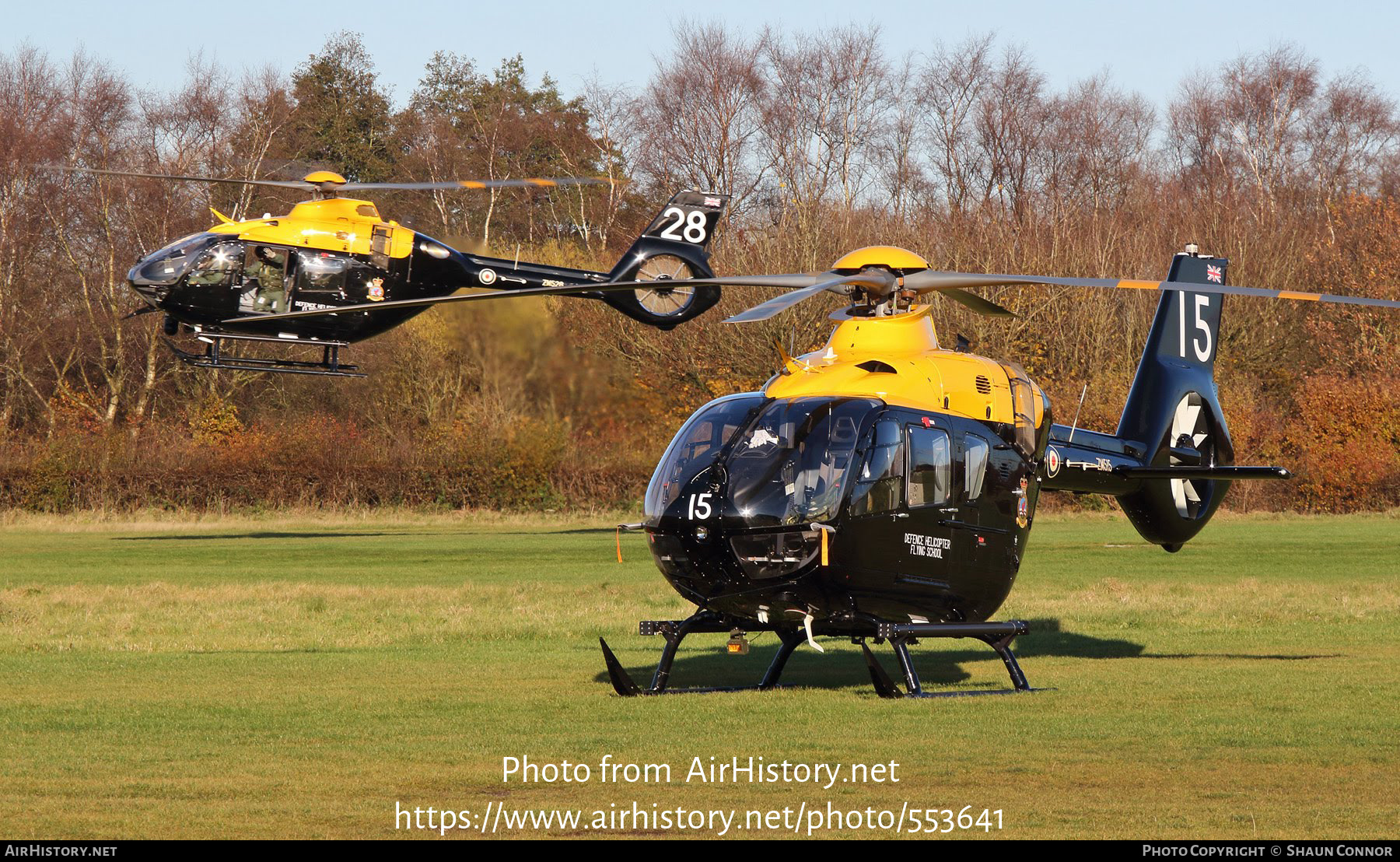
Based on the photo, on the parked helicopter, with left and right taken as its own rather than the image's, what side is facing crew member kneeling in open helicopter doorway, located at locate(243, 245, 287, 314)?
right

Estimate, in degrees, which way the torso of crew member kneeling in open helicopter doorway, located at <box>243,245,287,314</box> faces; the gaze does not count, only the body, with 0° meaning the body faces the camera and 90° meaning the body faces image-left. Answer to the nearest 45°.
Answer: approximately 45°

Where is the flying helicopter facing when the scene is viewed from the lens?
facing to the left of the viewer

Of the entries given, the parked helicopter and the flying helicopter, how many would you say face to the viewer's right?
0

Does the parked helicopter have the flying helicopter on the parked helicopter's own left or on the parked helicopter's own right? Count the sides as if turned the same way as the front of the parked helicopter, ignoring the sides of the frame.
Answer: on the parked helicopter's own right

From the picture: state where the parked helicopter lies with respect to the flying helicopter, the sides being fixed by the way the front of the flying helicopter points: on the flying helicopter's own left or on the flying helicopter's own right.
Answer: on the flying helicopter's own left

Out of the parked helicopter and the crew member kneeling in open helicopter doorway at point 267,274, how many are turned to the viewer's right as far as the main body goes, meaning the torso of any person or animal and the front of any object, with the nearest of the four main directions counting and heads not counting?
0

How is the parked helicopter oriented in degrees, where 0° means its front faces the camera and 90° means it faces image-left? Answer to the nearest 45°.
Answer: approximately 45°
